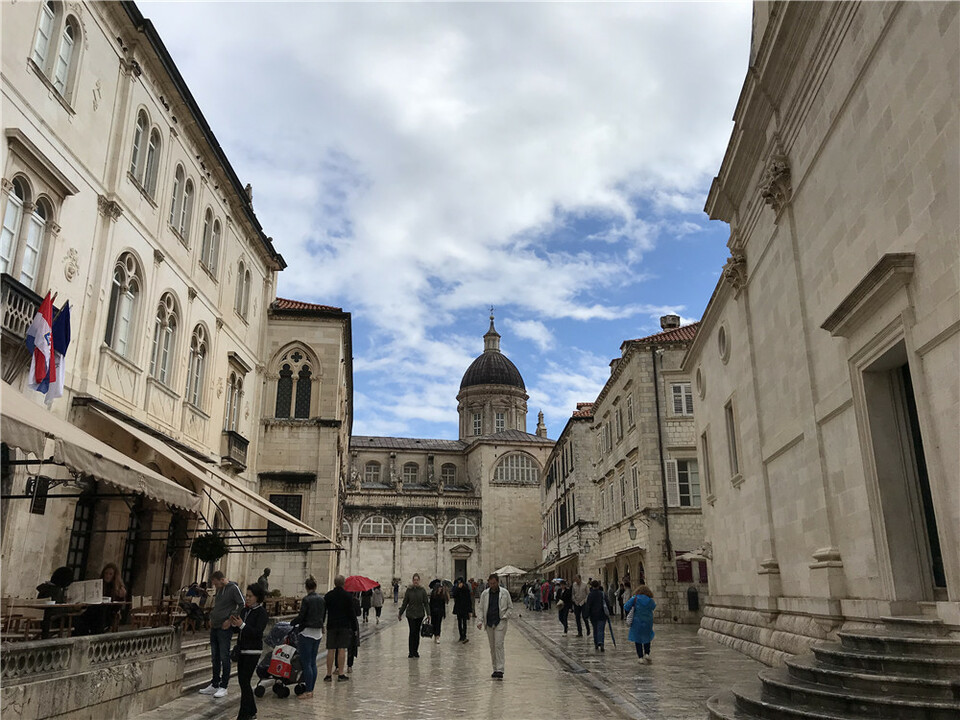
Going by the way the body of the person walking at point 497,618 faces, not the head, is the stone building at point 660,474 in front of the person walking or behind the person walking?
behind

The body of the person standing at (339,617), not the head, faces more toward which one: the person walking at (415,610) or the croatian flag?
the person walking

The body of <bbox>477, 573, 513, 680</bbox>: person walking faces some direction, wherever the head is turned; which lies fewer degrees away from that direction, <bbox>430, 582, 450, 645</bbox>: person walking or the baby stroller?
the baby stroller

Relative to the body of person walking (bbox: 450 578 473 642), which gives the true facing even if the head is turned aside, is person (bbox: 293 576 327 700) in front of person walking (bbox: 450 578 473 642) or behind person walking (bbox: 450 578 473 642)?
in front

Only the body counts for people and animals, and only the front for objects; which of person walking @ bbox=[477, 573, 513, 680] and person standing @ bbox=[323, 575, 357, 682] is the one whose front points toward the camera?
person walking @ bbox=[477, 573, 513, 680]

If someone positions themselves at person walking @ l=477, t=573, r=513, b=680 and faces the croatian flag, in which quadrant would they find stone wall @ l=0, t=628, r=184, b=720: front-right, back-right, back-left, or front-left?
front-left

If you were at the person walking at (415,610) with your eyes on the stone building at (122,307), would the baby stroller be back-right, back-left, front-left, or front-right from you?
front-left

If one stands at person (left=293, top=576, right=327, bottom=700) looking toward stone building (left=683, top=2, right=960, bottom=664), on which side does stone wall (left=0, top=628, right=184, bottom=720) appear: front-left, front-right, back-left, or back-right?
back-right

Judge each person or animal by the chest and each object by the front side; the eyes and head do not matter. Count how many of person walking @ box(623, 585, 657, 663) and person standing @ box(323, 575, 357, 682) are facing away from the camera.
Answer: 2

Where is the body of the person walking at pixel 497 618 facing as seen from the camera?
toward the camera

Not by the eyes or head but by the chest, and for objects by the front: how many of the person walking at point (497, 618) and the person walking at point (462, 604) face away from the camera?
0

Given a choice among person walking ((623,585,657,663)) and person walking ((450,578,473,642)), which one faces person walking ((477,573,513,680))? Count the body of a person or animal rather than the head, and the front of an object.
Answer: person walking ((450,578,473,642))

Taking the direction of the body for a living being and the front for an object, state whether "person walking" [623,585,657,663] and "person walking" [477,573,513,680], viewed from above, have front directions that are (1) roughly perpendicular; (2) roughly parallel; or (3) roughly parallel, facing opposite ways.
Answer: roughly parallel, facing opposite ways

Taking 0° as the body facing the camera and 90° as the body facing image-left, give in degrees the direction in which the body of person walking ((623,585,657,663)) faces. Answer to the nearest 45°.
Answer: approximately 180°
